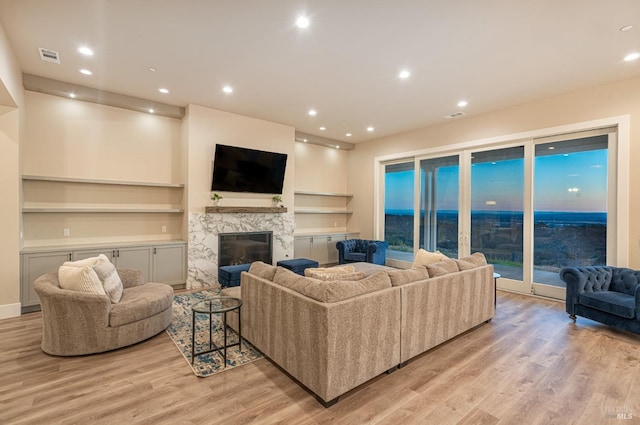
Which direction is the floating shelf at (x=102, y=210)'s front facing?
toward the camera

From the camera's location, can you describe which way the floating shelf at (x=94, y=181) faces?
facing the viewer

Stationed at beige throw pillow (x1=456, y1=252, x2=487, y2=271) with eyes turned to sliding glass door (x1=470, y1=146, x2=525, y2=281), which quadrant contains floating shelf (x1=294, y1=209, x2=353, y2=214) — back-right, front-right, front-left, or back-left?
front-left

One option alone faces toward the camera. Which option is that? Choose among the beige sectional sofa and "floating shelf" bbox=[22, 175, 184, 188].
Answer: the floating shelf

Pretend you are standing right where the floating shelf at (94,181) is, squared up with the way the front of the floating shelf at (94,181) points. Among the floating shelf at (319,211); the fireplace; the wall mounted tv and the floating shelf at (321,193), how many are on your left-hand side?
4

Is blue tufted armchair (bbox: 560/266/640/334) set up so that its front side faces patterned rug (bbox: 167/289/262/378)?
yes

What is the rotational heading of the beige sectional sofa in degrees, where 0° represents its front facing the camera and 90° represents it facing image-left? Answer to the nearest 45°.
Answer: approximately 135°

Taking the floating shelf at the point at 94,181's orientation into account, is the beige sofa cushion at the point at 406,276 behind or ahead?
ahead

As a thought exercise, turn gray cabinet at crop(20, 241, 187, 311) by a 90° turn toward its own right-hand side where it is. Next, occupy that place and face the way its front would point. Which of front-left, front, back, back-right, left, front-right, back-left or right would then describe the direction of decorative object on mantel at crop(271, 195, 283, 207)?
back

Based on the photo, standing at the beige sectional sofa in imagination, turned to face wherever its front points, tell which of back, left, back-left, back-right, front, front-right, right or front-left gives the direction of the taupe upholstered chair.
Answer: front-left

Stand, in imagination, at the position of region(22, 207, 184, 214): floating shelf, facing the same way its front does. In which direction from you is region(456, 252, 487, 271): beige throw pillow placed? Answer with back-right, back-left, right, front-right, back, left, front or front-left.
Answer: front-left

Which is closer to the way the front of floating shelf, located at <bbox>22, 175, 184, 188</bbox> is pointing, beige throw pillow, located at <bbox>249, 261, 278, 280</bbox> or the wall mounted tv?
the beige throw pillow

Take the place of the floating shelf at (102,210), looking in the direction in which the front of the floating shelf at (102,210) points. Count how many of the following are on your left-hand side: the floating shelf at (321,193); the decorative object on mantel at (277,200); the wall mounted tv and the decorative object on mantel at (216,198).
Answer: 4

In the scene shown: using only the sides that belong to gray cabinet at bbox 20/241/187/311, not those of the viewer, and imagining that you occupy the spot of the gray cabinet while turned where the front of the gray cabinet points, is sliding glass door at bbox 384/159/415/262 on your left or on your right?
on your left

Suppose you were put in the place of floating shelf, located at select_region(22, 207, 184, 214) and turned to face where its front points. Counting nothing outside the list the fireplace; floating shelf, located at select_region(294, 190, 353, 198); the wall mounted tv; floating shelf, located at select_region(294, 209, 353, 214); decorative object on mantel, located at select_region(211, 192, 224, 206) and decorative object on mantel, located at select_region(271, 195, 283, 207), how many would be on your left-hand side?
6

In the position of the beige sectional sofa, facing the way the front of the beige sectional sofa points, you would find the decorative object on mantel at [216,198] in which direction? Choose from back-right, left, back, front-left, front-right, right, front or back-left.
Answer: front

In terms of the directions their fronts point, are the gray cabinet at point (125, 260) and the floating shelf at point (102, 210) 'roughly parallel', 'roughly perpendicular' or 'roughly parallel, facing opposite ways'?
roughly parallel
